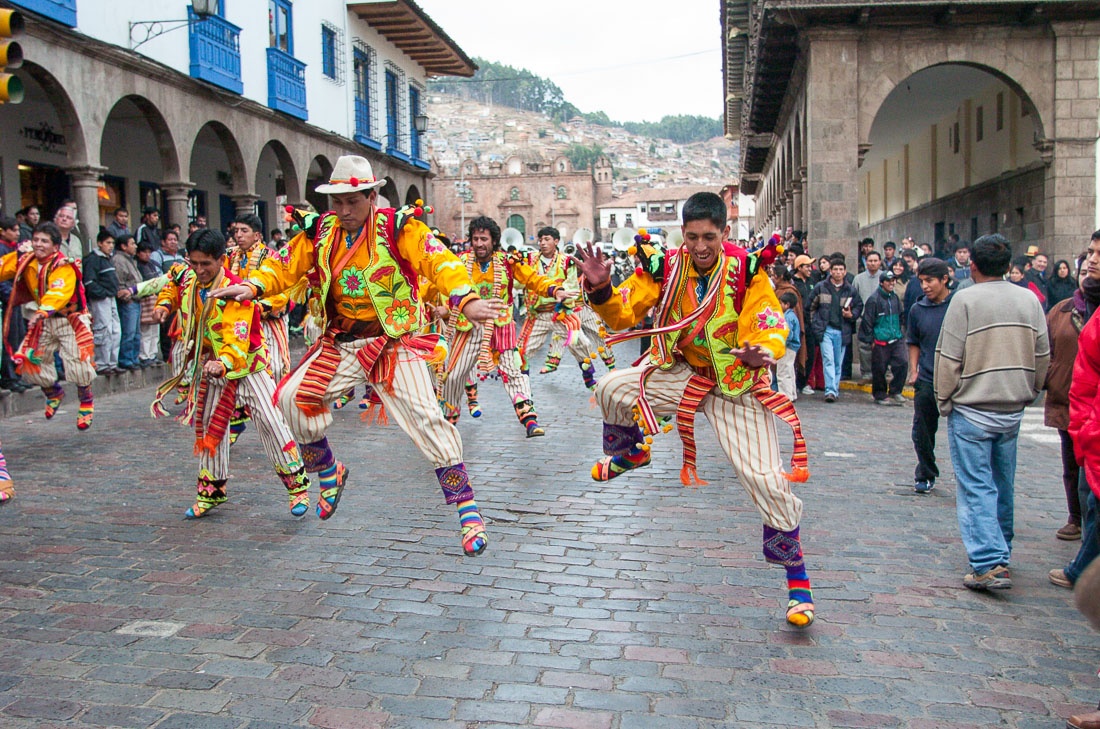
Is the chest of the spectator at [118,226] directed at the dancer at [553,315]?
yes

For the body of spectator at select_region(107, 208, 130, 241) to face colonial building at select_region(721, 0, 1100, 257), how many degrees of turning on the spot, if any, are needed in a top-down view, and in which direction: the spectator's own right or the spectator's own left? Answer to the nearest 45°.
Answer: approximately 45° to the spectator's own left

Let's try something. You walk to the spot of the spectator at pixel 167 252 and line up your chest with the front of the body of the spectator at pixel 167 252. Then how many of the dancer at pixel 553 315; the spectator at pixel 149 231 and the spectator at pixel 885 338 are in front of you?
2

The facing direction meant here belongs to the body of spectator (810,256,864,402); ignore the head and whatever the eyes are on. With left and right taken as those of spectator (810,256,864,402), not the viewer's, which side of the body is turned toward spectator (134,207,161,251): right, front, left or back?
right

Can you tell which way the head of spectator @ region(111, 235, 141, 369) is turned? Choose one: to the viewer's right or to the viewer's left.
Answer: to the viewer's right

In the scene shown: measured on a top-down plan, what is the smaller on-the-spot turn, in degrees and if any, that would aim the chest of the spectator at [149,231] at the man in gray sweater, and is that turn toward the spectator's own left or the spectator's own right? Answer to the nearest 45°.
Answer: approximately 45° to the spectator's own right

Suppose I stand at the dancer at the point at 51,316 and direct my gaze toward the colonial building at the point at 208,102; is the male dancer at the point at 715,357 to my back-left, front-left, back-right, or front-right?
back-right

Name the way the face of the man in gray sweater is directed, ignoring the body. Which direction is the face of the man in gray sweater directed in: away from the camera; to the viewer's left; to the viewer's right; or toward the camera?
away from the camera

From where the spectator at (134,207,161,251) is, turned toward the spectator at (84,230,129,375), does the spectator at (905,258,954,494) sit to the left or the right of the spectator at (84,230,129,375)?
left

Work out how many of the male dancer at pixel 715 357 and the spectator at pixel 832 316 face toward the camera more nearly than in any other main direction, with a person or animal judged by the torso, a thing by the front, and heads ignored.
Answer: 2

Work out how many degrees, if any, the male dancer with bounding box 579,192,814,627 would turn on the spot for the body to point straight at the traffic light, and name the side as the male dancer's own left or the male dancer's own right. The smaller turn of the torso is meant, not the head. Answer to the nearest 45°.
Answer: approximately 90° to the male dancer's own right

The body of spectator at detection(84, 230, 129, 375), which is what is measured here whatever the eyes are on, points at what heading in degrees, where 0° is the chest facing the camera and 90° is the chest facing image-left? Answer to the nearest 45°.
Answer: approximately 315°
